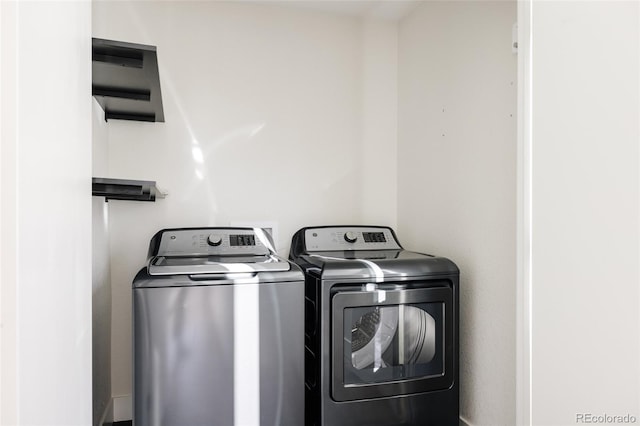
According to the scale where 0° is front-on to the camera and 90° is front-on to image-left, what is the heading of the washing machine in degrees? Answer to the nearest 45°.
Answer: approximately 0°

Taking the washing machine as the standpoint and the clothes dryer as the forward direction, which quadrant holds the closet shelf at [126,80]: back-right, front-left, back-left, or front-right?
back-left

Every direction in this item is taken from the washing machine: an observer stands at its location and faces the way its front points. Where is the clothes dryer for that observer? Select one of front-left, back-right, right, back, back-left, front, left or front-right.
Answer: left
